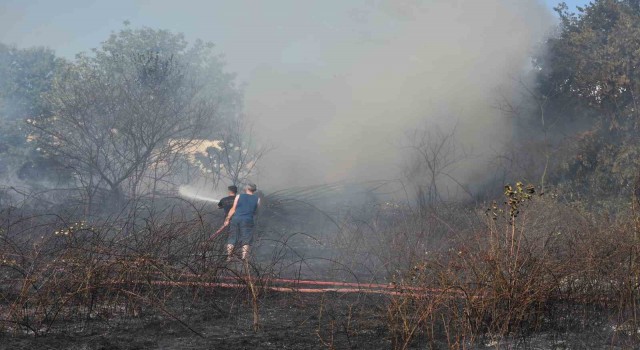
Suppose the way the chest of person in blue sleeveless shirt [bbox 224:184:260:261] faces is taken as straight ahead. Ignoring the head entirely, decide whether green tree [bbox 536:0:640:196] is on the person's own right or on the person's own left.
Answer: on the person's own right

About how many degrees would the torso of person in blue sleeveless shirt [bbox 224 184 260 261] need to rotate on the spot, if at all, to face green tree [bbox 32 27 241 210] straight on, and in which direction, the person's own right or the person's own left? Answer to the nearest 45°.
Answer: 0° — they already face it

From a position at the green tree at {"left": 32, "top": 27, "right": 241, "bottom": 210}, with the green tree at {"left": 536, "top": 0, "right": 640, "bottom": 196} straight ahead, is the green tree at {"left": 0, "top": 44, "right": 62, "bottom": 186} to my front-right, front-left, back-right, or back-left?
back-left

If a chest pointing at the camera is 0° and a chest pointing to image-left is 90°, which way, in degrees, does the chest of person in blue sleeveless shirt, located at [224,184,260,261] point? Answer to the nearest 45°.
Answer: approximately 135°
